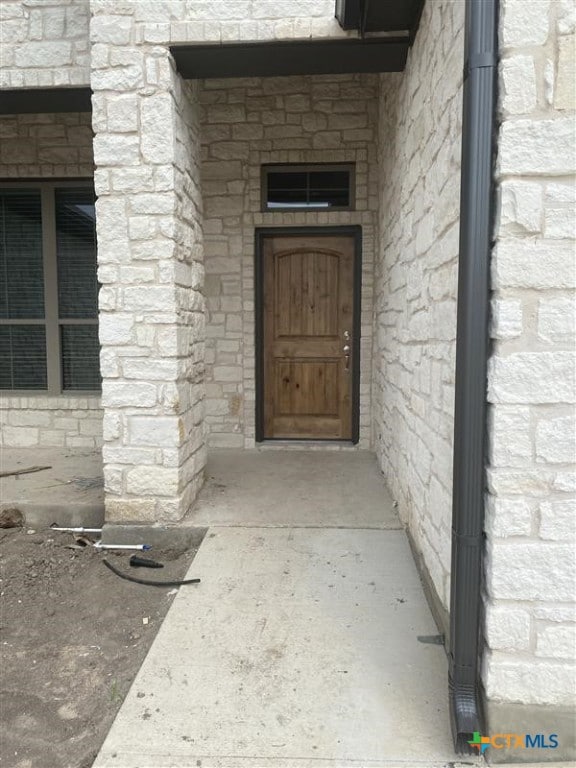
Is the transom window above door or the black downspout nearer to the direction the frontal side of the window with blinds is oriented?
the black downspout

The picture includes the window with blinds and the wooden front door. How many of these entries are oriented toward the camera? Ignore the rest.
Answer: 2

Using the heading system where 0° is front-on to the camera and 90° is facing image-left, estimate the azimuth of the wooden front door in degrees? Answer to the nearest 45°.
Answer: approximately 0°

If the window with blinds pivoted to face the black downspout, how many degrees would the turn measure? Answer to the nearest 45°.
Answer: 0° — it already faces it

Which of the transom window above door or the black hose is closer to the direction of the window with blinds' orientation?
the black hose

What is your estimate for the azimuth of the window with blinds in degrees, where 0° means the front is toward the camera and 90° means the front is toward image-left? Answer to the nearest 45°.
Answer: approximately 0°

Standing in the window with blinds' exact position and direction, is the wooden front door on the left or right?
on its left

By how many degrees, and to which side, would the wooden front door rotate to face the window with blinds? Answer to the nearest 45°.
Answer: approximately 90° to its right

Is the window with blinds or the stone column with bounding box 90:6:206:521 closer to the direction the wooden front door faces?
the stone column
